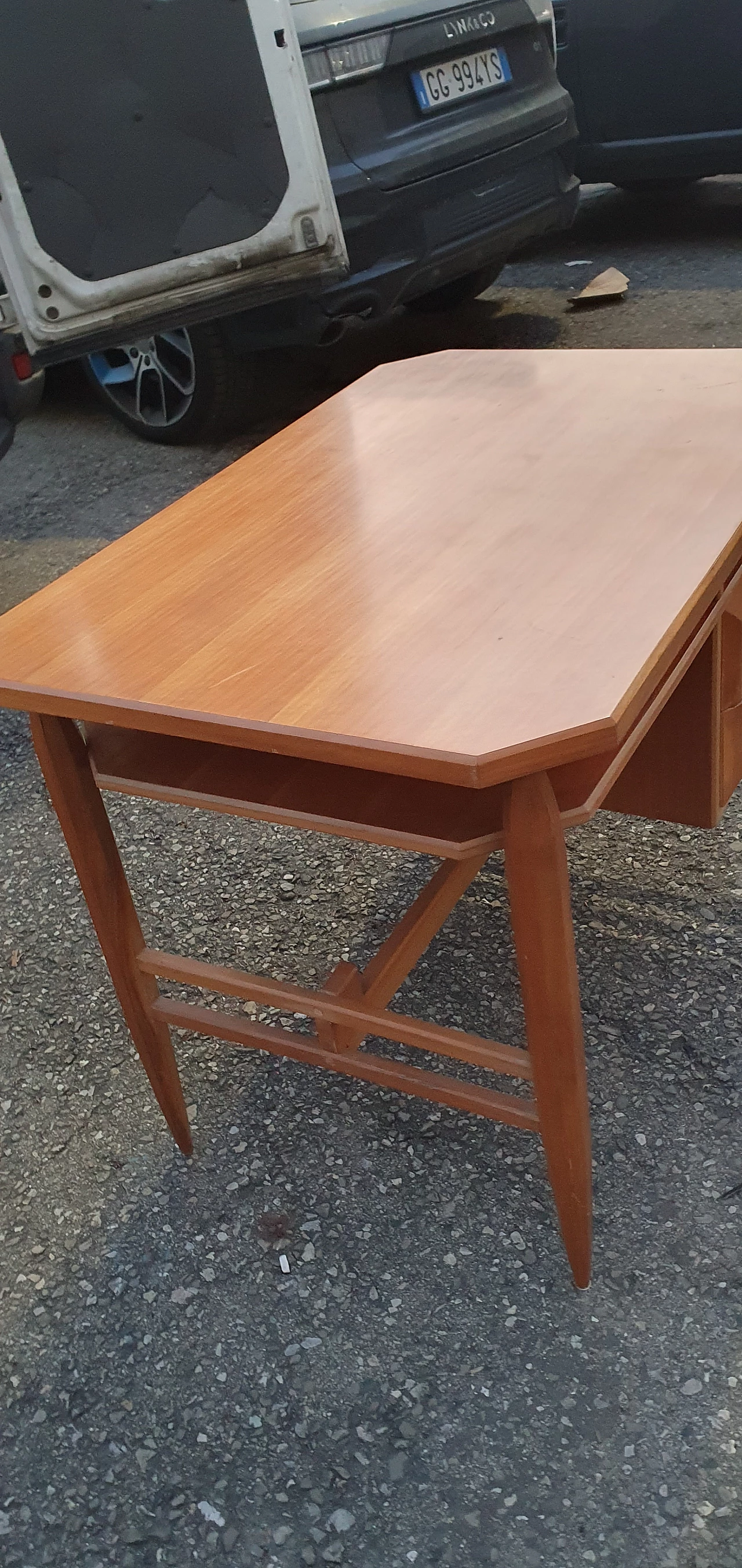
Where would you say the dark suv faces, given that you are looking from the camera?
facing away from the viewer and to the left of the viewer

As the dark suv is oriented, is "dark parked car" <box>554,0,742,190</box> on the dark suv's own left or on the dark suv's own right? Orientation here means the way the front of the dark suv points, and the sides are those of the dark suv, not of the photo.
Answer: on the dark suv's own right

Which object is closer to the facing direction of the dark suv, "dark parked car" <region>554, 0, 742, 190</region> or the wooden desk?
the dark parked car

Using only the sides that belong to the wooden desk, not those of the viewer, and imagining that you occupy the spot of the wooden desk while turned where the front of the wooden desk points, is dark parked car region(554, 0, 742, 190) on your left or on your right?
on your left

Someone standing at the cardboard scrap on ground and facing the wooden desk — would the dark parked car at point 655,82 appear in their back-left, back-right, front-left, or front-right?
back-left

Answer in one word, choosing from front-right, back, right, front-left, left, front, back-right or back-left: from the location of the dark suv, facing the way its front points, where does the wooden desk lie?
back-left

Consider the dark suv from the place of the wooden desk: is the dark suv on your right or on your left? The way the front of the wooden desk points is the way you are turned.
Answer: on your left

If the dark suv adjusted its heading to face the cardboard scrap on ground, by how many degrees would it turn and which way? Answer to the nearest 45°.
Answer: approximately 90° to its right
